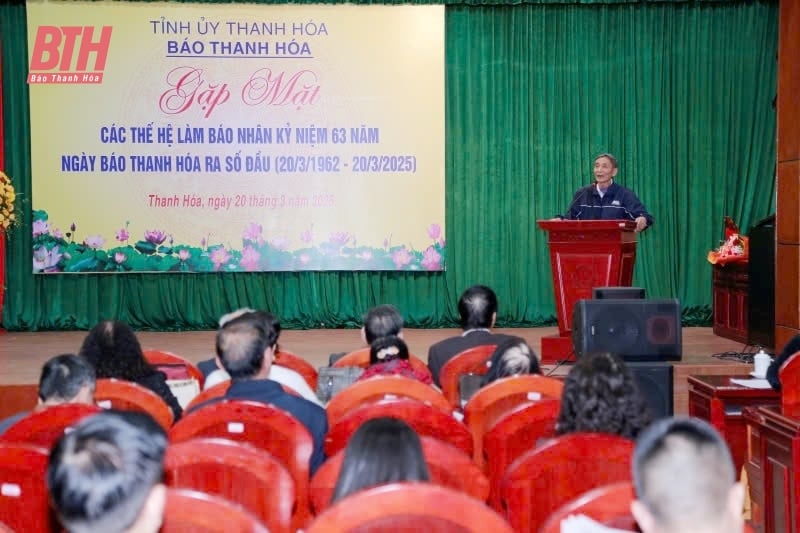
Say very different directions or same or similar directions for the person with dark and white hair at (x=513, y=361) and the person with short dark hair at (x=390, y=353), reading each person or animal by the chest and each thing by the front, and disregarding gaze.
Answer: same or similar directions

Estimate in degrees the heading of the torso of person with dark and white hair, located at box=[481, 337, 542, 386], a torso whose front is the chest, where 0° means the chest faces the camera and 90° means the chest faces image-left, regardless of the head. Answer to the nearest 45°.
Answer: approximately 180°

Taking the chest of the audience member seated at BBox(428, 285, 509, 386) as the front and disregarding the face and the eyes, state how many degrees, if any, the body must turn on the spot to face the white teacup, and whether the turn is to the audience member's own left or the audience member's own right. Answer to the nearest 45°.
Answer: approximately 90° to the audience member's own right

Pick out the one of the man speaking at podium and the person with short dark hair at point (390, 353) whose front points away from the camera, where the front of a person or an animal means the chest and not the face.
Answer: the person with short dark hair

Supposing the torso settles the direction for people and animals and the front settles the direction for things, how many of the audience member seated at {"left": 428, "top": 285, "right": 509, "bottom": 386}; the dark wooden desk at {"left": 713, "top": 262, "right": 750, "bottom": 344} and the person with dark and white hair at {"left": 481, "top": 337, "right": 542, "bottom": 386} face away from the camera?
2

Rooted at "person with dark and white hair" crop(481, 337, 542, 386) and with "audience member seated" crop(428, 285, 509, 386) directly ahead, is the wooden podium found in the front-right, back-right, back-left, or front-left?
front-right

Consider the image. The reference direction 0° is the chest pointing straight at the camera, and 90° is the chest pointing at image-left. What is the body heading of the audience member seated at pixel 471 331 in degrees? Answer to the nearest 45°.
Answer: approximately 180°

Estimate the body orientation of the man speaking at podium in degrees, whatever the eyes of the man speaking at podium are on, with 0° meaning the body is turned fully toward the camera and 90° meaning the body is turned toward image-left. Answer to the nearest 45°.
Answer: approximately 45°

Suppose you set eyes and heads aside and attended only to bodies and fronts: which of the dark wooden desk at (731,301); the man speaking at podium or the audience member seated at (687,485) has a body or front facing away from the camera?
the audience member seated

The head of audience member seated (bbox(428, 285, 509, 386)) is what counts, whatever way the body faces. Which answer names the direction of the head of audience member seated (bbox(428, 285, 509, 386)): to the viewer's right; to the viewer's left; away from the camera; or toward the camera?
away from the camera

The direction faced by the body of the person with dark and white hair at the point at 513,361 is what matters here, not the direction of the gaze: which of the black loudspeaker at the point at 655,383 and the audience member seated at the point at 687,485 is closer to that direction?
the black loudspeaker

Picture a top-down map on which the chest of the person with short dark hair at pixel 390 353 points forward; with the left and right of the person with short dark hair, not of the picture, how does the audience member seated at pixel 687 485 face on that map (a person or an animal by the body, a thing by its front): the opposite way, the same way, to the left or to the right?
the same way

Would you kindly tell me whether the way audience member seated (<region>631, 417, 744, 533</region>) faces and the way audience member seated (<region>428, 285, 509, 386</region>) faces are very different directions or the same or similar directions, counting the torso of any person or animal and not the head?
same or similar directions

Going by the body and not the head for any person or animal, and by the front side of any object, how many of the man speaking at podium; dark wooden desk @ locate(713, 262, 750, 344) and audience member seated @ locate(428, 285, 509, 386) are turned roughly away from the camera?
1

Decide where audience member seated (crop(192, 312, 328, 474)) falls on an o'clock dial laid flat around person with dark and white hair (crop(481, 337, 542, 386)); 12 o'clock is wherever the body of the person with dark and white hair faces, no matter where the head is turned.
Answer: The audience member seated is roughly at 8 o'clock from the person with dark and white hair.

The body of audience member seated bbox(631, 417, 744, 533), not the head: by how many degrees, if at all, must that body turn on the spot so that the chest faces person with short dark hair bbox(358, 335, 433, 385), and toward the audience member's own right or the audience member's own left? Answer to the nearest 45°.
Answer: approximately 45° to the audience member's own left

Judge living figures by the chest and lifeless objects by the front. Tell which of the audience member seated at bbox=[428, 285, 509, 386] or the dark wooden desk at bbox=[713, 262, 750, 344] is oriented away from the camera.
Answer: the audience member seated

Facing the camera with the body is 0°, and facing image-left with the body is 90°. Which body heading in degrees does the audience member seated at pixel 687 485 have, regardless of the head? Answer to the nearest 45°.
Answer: approximately 180°
